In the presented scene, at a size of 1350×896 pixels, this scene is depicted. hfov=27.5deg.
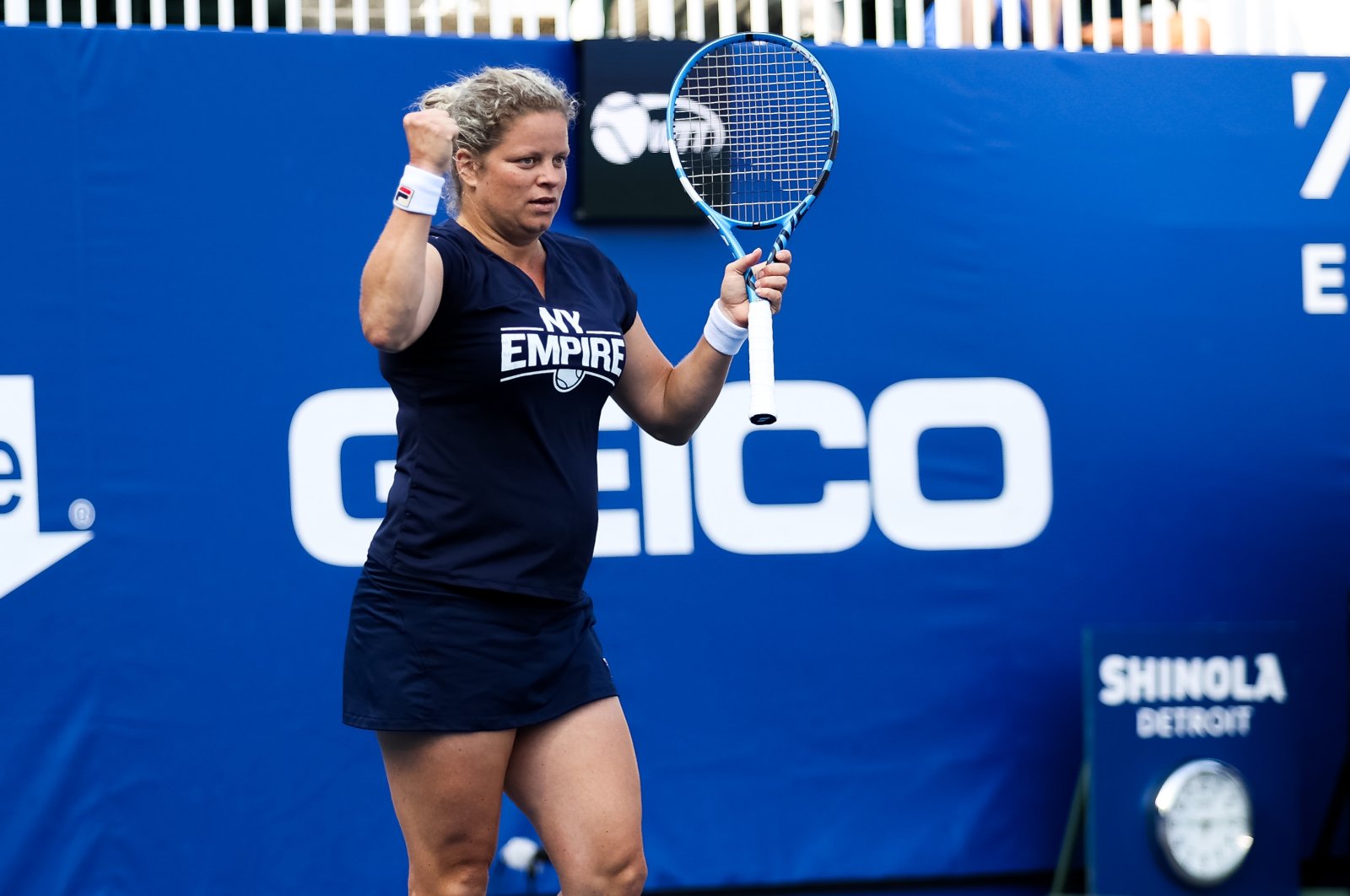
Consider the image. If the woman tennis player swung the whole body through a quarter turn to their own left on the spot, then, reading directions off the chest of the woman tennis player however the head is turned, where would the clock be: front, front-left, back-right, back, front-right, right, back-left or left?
front

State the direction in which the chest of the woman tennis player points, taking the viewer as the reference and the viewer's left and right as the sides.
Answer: facing the viewer and to the right of the viewer

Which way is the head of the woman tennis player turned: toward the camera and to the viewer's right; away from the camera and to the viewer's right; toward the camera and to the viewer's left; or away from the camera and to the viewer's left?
toward the camera and to the viewer's right

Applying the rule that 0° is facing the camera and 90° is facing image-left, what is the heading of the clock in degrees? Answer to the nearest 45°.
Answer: approximately 315°
